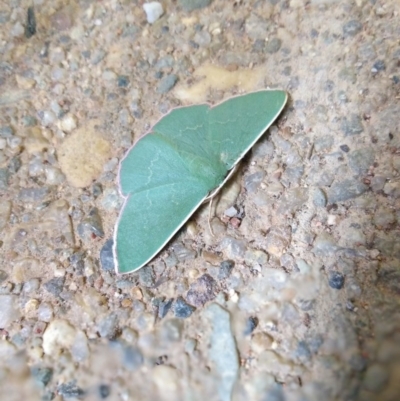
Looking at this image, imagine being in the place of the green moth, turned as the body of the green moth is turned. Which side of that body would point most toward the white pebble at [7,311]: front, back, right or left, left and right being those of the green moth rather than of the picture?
right

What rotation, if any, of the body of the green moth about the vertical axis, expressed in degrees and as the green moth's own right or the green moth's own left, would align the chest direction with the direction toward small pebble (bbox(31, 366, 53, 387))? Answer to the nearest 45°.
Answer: approximately 90° to the green moth's own right

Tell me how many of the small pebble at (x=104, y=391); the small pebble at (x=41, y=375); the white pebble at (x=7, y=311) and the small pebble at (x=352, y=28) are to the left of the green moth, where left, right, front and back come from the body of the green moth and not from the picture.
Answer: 1

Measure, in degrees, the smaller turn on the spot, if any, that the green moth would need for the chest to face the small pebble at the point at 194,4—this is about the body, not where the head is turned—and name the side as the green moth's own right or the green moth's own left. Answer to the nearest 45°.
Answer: approximately 135° to the green moth's own left

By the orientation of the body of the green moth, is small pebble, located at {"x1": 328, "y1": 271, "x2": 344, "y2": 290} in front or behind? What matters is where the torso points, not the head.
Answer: in front

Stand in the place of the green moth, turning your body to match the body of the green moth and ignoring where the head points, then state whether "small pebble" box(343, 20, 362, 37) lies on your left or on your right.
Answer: on your left

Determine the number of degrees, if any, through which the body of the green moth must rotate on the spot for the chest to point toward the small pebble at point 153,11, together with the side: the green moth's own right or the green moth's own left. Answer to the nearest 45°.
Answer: approximately 135° to the green moth's own left

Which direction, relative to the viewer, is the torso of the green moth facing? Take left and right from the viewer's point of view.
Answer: facing the viewer and to the right of the viewer

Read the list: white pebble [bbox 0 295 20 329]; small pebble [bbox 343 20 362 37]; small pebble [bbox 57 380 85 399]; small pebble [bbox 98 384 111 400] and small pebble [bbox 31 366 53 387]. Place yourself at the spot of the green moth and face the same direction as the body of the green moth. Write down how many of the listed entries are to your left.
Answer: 1
